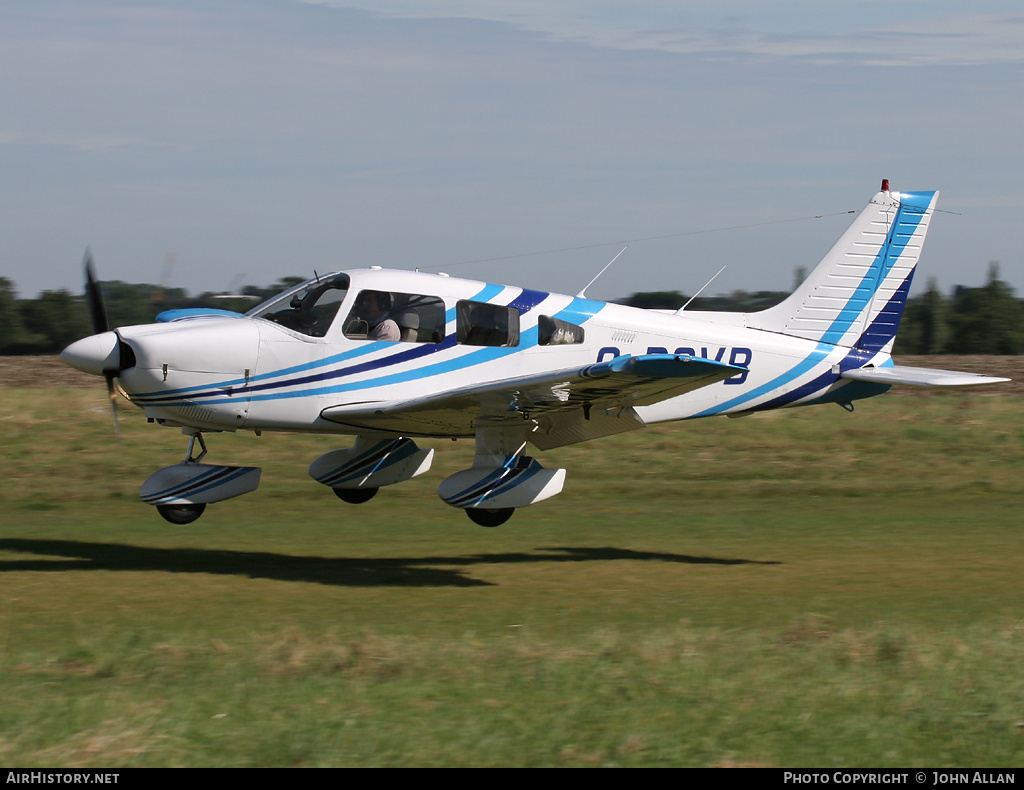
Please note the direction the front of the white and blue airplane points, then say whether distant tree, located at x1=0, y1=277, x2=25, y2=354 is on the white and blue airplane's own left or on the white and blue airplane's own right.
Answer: on the white and blue airplane's own right

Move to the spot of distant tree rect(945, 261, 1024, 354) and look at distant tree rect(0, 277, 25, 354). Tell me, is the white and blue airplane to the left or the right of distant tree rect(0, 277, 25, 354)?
left

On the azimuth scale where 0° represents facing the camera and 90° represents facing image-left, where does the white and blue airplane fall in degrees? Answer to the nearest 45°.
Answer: approximately 90°

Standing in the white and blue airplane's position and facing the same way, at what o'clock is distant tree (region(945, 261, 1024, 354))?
The distant tree is roughly at 4 o'clock from the white and blue airplane.
